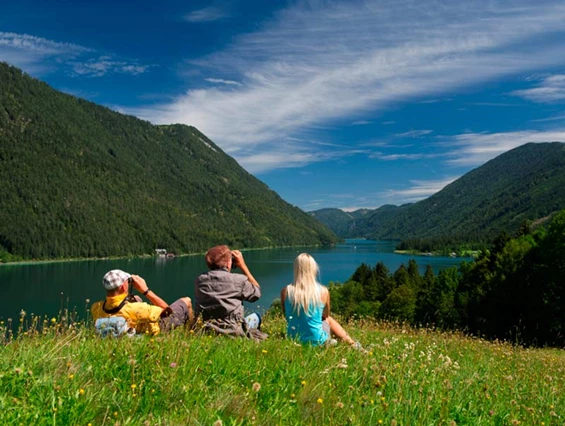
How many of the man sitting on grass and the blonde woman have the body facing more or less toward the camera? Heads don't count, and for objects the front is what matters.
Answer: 0

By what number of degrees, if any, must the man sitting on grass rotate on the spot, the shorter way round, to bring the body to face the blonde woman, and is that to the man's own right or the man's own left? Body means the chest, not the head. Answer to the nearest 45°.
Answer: approximately 90° to the man's own right

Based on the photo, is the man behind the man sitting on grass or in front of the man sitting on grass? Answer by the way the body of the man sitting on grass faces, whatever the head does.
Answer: behind

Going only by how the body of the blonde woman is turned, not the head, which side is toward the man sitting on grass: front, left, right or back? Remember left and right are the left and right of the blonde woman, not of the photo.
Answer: left

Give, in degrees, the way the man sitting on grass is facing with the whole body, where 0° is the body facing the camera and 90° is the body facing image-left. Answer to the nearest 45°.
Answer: approximately 225°

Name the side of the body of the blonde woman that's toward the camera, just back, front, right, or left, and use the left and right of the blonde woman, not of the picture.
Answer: back

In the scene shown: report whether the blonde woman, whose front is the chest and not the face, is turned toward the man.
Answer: no

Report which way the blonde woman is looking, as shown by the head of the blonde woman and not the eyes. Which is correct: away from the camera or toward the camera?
away from the camera
